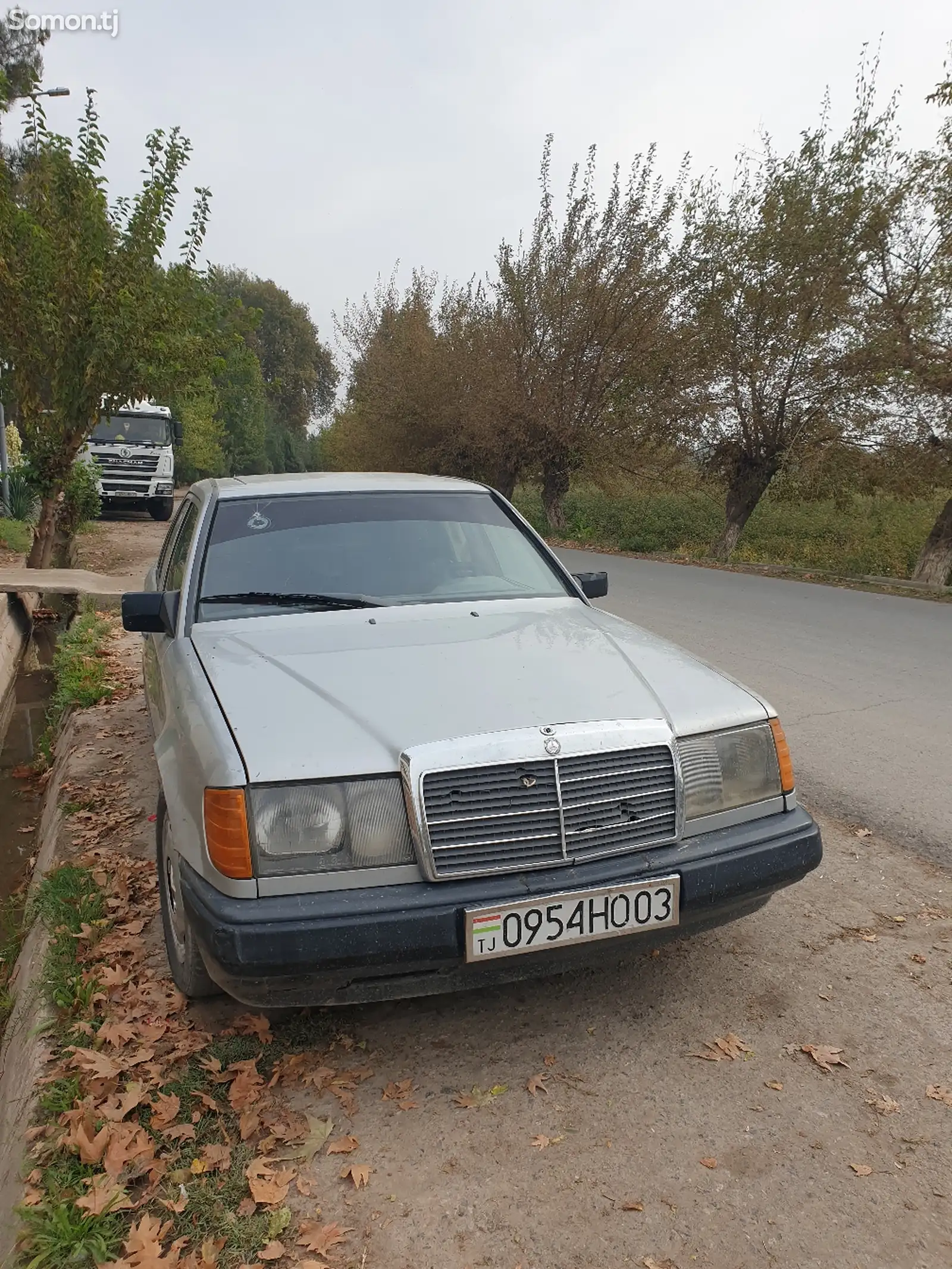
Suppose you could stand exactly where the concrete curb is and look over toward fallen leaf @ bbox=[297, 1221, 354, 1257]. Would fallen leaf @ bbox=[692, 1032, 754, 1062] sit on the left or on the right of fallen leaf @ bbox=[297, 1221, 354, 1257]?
left

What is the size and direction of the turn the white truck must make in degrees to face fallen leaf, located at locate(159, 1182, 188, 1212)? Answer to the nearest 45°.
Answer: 0° — it already faces it

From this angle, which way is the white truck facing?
toward the camera

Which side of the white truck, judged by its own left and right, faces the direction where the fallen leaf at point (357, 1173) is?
front

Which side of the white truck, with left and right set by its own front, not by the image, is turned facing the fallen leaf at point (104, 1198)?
front

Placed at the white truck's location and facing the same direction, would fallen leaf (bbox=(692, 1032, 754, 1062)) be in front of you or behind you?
in front

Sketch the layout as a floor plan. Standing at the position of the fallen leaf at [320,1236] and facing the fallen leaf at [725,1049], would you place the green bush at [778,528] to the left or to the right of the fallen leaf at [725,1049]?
left

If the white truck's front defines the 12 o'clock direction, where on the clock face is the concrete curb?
The concrete curb is roughly at 12 o'clock from the white truck.

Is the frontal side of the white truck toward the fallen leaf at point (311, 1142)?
yes

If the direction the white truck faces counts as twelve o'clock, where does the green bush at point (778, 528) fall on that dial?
The green bush is roughly at 10 o'clock from the white truck.

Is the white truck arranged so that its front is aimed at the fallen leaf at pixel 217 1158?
yes

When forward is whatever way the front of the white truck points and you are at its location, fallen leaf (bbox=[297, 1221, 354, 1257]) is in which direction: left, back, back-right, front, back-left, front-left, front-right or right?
front

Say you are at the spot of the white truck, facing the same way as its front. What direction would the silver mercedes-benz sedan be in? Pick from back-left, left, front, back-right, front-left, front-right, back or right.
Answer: front

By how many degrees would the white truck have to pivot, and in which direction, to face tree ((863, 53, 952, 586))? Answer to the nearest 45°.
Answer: approximately 45° to its left
